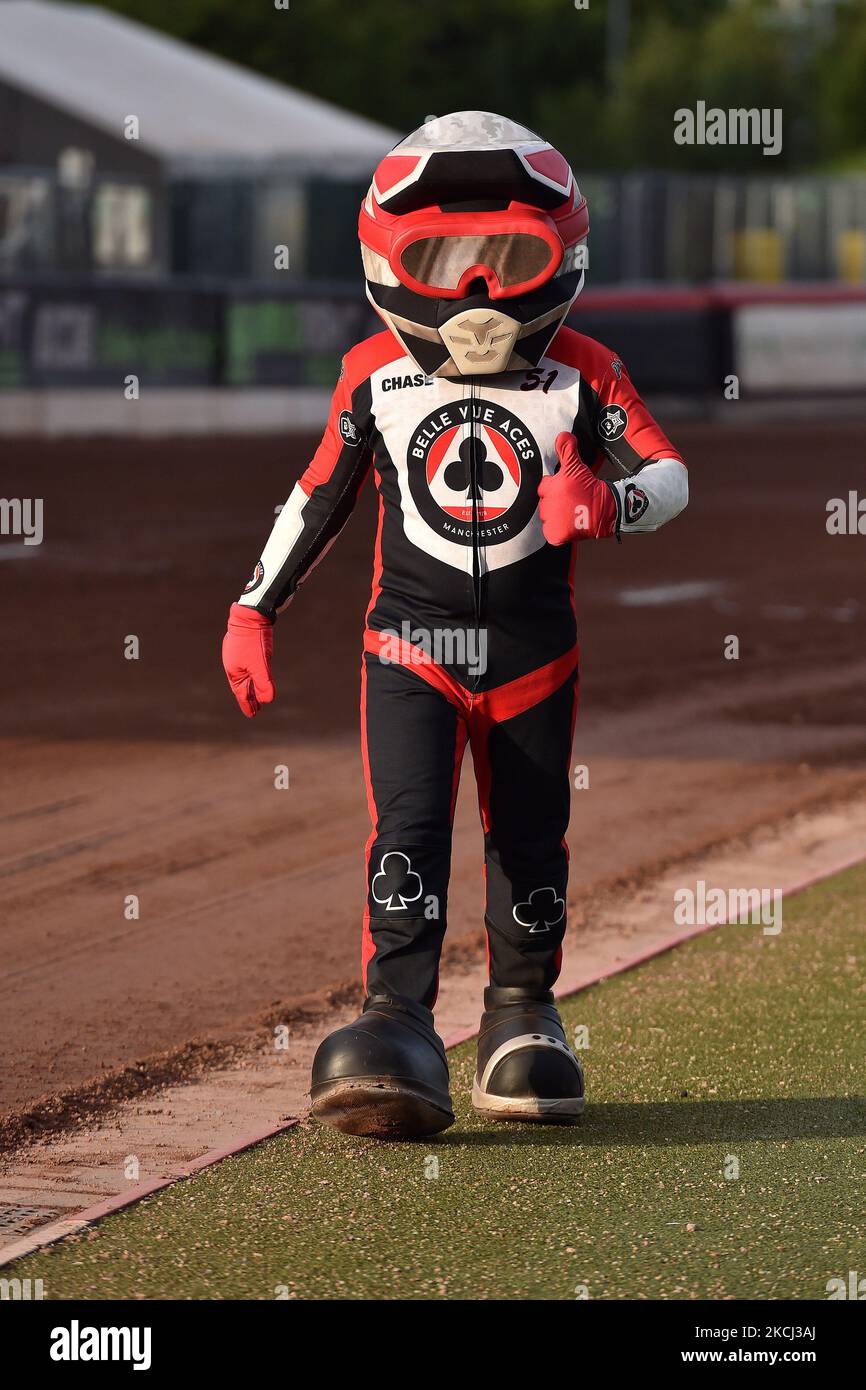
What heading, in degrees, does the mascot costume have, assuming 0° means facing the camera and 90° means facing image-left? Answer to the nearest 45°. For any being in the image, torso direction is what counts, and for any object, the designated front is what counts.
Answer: approximately 0°
